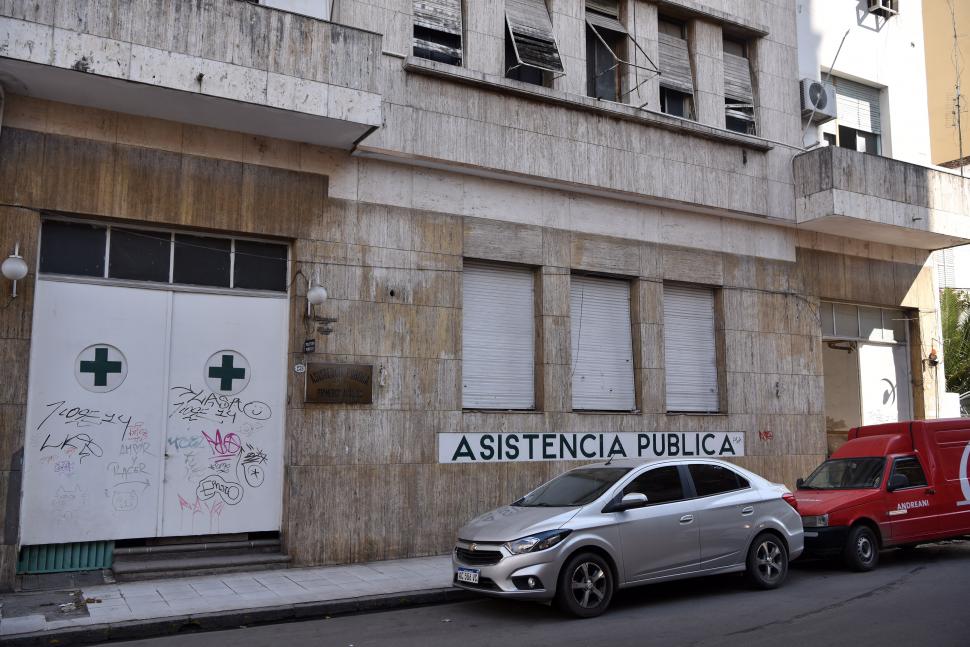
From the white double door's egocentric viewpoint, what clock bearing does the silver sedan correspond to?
The silver sedan is roughly at 10 o'clock from the white double door.

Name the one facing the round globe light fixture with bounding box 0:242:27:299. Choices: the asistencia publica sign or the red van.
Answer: the red van

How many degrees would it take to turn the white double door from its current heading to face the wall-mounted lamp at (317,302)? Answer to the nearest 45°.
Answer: approximately 90° to its left

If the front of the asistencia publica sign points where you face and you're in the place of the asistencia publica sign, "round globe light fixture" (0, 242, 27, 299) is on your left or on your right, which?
on your right

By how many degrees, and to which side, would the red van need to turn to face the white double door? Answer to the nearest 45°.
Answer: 0° — it already faces it

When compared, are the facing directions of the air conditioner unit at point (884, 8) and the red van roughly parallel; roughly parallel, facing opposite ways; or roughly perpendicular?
roughly perpendicular

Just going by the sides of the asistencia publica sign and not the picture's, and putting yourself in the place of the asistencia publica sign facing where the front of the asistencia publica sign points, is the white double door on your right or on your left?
on your right

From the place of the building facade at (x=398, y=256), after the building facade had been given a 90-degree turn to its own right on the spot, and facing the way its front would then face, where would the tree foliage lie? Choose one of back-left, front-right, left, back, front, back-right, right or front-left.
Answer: back

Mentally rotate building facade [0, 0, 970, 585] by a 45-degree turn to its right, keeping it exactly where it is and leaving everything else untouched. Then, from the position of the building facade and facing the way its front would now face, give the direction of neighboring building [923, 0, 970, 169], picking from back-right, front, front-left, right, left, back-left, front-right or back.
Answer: back-left

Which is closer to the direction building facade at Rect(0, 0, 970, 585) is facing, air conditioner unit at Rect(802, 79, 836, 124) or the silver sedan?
the silver sedan

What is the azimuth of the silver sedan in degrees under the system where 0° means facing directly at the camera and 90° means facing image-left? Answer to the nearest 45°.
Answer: approximately 45°
